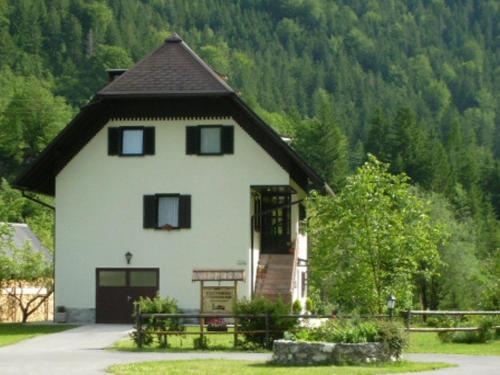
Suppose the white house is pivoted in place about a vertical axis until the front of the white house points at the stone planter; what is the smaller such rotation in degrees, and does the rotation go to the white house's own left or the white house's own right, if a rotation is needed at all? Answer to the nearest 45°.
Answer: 0° — it already faces it

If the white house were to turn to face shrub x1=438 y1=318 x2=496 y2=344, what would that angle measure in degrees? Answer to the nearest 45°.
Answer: approximately 45° to its left

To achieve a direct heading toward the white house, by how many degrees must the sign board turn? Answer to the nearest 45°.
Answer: approximately 180°

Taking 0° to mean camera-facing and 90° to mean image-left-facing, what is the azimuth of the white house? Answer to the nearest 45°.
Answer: approximately 0°

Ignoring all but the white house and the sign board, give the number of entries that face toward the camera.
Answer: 2

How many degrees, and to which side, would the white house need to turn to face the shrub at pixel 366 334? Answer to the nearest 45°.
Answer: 0° — it already faces it

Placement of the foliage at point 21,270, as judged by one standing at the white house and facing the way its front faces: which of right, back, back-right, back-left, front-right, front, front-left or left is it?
back-right

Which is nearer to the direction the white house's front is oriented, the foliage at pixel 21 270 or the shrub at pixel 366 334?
the shrub

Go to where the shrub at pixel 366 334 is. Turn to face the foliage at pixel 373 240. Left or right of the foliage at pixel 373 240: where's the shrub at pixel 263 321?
left

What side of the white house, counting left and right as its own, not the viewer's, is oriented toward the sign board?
front

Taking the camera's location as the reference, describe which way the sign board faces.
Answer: facing the viewer
